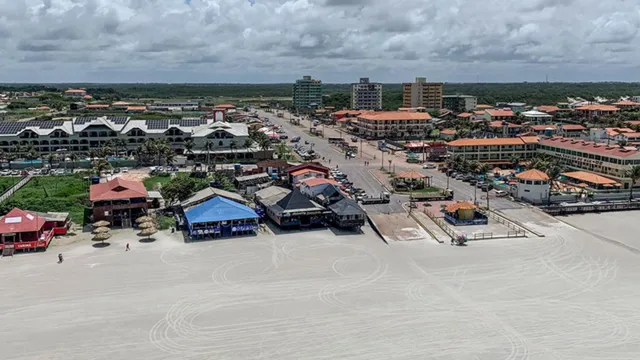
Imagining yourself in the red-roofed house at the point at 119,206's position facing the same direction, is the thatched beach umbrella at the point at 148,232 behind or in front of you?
in front

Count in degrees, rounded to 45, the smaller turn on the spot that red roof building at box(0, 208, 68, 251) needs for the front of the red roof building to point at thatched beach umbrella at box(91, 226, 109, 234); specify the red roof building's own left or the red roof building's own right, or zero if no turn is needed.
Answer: approximately 90° to the red roof building's own left

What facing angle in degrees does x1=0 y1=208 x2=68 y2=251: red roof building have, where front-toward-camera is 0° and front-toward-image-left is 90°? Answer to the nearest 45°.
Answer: approximately 0°

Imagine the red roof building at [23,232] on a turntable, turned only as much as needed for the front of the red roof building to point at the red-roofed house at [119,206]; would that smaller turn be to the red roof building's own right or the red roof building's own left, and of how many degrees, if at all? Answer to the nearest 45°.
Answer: approximately 135° to the red roof building's own left

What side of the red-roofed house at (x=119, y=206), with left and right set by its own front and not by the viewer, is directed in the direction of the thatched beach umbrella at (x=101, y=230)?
front

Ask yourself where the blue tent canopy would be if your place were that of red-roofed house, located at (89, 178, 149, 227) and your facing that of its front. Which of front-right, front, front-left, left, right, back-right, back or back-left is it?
front-left

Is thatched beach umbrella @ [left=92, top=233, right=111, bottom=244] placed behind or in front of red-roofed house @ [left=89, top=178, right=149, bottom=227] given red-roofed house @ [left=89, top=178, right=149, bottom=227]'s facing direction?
in front

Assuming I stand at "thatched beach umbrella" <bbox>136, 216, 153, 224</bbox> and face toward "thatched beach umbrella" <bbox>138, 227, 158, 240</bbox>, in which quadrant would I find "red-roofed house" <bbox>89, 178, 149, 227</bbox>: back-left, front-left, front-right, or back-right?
back-right

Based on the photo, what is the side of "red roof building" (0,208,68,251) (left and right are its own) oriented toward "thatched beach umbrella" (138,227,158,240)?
left

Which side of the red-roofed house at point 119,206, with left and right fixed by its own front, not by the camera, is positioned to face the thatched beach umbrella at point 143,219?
front

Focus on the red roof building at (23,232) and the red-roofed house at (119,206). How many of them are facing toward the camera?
2

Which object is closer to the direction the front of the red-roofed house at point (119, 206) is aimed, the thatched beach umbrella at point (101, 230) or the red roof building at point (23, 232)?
the thatched beach umbrella
